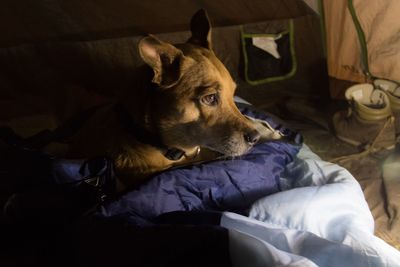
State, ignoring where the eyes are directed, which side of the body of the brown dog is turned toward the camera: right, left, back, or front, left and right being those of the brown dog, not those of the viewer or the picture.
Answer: right
